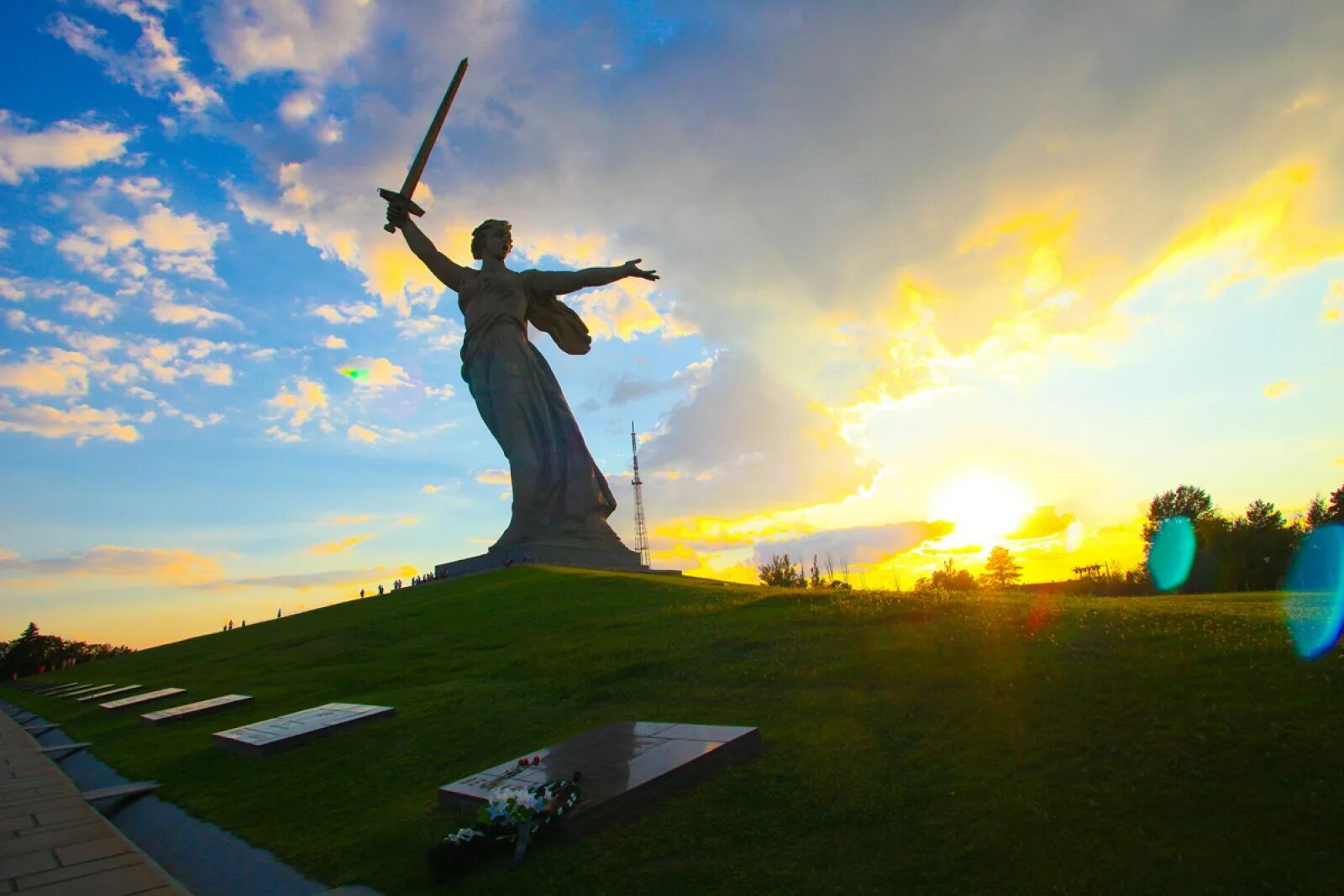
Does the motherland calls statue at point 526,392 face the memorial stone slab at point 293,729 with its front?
yes

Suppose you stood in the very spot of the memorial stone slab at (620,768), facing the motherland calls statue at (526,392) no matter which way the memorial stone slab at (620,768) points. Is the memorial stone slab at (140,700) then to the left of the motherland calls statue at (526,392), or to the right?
left

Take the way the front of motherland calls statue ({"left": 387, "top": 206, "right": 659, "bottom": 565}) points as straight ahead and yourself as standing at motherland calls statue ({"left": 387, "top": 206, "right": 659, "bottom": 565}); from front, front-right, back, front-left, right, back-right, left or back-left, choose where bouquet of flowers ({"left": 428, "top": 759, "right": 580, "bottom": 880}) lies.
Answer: front

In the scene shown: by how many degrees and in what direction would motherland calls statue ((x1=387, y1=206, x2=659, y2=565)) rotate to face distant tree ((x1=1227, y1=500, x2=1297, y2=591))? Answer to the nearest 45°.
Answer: approximately 90° to its left

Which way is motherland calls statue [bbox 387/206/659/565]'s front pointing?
toward the camera

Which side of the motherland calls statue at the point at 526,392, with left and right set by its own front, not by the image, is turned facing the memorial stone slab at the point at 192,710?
front

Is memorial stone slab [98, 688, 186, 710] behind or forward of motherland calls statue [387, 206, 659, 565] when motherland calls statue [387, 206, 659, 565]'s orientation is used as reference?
forward

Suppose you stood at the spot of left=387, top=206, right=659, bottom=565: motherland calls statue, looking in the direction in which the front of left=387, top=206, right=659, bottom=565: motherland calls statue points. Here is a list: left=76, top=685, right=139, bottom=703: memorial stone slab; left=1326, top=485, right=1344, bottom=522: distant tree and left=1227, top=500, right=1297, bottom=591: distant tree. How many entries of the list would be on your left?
2

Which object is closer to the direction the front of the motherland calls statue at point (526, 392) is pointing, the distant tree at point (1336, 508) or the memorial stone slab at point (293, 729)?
the memorial stone slab

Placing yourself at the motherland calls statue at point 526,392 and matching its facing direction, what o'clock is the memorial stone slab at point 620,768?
The memorial stone slab is roughly at 12 o'clock from the motherland calls statue.

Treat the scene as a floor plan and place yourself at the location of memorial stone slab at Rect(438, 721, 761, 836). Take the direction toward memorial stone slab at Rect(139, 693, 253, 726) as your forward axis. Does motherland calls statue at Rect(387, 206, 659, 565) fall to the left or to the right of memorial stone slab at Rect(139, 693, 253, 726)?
right

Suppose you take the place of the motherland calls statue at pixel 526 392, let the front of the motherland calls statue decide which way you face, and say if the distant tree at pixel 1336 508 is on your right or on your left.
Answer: on your left
